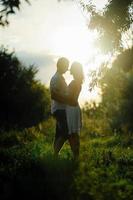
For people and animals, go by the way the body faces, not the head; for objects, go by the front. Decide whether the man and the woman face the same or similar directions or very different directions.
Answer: very different directions

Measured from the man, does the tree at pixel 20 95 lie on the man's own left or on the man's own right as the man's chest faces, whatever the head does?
on the man's own left

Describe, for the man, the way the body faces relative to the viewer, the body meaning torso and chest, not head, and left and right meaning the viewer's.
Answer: facing to the right of the viewer

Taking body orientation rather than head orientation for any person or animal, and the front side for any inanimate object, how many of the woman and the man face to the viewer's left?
1

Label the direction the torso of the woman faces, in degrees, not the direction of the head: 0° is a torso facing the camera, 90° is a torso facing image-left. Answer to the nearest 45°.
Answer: approximately 90°

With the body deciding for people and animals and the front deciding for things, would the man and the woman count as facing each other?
yes

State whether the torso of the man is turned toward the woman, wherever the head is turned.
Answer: yes

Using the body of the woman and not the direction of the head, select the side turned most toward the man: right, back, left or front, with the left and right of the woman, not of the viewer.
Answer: front

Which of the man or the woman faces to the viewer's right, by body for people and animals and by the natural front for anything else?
the man
